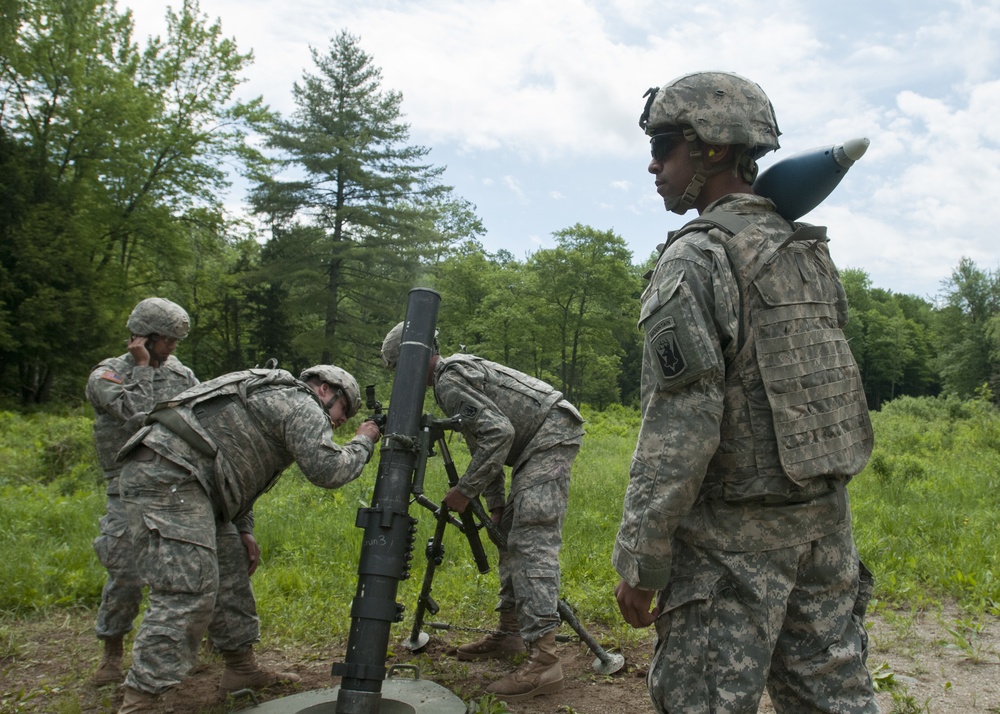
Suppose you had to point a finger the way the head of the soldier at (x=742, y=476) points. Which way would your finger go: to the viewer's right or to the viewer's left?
to the viewer's left

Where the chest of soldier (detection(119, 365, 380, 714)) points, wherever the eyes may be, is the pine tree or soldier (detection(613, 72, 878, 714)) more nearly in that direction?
the soldier

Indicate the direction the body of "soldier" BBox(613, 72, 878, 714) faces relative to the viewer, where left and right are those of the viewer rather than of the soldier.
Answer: facing away from the viewer and to the left of the viewer

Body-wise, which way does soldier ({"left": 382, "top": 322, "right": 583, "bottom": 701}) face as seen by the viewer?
to the viewer's left

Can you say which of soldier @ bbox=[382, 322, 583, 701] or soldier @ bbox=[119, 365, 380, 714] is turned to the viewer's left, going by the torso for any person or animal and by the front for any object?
soldier @ bbox=[382, 322, 583, 701]

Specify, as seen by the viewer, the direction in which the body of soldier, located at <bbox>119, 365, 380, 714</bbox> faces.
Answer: to the viewer's right

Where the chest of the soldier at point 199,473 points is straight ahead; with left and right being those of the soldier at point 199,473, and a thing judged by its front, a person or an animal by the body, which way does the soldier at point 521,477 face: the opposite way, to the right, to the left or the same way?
the opposite way

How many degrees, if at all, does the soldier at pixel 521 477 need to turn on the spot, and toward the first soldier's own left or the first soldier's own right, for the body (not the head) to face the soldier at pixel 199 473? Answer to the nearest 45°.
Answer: approximately 45° to the first soldier's own left

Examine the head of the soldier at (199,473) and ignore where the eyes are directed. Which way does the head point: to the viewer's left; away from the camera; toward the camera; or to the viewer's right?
to the viewer's right

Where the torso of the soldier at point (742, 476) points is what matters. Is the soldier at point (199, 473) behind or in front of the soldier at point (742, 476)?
in front

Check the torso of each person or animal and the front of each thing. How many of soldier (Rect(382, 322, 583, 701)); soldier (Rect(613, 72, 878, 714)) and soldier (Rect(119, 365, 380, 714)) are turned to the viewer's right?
1

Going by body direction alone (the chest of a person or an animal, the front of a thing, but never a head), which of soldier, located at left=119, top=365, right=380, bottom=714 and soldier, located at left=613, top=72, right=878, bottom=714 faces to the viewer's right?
soldier, located at left=119, top=365, right=380, bottom=714

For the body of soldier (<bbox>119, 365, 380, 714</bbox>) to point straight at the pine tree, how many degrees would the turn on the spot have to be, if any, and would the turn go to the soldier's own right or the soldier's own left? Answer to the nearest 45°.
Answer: approximately 90° to the soldier's own left
